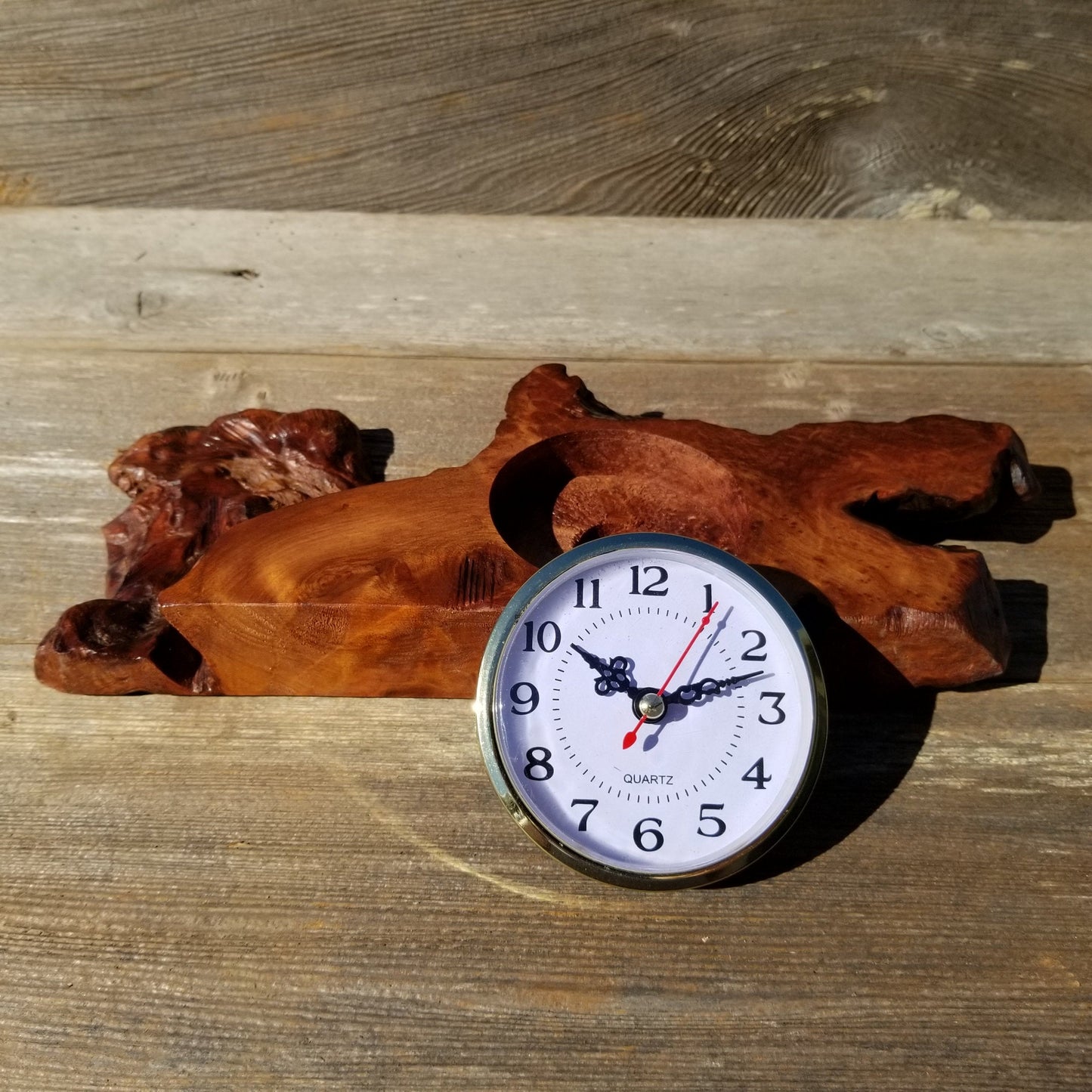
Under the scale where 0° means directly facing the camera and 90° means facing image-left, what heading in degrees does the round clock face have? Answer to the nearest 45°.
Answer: approximately 0°
